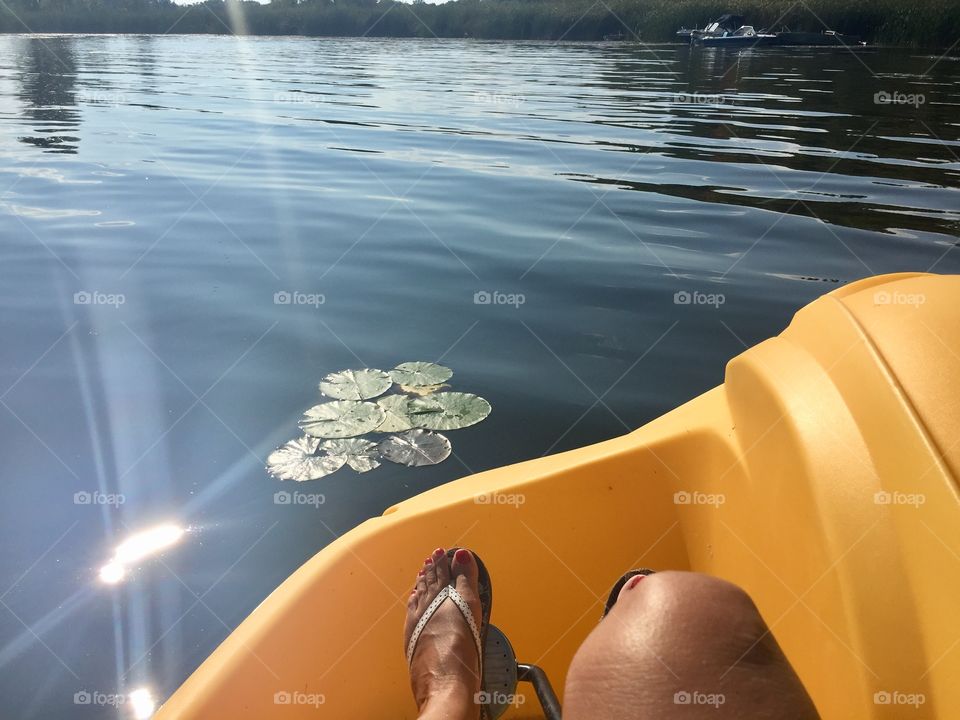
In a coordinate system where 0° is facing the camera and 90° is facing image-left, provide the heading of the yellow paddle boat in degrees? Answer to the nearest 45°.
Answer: approximately 180°

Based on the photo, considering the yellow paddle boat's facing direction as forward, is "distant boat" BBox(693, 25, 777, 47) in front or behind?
in front

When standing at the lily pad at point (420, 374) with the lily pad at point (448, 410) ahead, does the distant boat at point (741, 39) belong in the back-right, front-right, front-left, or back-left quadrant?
back-left

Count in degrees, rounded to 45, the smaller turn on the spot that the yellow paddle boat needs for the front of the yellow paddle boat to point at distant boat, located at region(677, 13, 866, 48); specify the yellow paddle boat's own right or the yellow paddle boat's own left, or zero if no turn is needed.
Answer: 0° — it already faces it

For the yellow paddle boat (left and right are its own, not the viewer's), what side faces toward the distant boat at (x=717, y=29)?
front

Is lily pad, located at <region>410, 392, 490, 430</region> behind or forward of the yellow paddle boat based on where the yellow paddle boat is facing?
forward

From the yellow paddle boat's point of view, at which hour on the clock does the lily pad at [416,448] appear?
The lily pad is roughly at 11 o'clock from the yellow paddle boat.

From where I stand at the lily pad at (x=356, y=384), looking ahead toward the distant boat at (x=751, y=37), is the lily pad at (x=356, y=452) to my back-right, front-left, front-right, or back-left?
back-right

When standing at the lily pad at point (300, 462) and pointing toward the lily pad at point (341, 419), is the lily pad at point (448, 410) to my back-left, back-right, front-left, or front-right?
front-right

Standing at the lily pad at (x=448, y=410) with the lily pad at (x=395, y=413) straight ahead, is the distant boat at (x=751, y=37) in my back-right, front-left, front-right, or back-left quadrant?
back-right
